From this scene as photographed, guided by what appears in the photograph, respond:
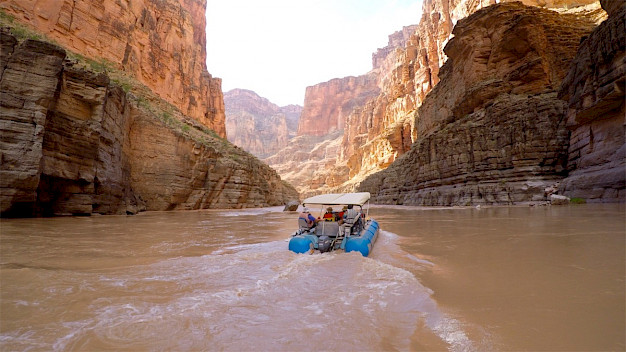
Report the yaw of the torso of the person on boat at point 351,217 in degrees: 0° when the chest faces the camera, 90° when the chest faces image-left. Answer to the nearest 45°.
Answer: approximately 180°

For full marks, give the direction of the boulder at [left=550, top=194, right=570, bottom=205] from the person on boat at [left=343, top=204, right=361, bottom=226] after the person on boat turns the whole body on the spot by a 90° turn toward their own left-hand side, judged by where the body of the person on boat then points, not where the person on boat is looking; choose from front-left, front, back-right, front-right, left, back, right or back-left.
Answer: back-right
